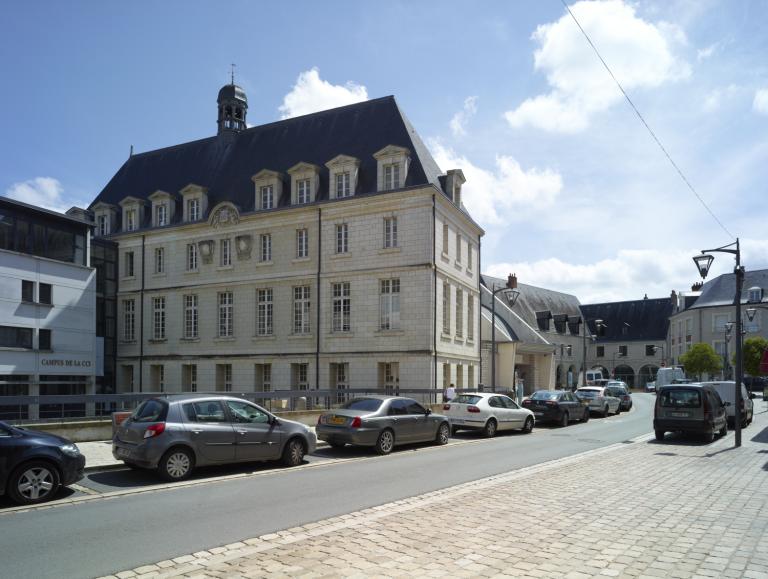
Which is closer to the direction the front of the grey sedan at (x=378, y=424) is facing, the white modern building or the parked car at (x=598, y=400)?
the parked car

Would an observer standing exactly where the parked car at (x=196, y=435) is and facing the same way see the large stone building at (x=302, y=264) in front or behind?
in front

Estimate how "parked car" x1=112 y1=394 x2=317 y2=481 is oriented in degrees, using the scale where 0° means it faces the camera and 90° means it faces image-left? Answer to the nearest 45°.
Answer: approximately 225°

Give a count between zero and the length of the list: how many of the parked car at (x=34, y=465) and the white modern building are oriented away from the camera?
0

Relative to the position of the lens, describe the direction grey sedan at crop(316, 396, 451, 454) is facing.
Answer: facing away from the viewer and to the right of the viewer

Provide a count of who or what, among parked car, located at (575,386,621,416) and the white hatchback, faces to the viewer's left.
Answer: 0

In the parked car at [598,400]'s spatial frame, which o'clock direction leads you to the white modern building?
The white modern building is roughly at 7 o'clock from the parked car.

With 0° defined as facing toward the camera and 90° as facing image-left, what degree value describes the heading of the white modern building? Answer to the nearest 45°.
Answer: approximately 315°
